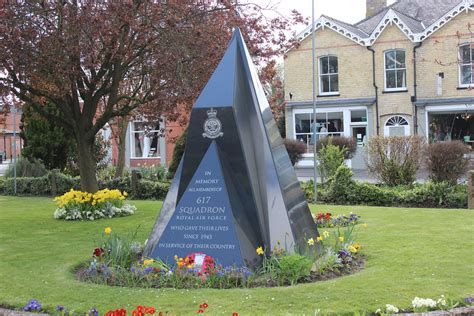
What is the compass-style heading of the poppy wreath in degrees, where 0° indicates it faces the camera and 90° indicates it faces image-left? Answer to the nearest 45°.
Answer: approximately 0°

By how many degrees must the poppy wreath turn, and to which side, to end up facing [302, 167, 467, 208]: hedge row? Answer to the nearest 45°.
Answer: approximately 135° to its left

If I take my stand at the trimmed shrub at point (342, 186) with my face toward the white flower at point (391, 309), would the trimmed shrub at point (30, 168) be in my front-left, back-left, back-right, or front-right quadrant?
back-right

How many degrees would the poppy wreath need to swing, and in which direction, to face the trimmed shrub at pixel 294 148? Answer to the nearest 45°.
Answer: approximately 180°

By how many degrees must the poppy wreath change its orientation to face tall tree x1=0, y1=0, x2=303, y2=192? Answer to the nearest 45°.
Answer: approximately 180°

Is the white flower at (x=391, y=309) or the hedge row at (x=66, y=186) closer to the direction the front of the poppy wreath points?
the white flower

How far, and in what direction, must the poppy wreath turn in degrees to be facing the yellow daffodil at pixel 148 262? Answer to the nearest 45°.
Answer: approximately 90° to its right

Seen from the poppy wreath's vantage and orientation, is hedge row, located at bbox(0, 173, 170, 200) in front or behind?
behind

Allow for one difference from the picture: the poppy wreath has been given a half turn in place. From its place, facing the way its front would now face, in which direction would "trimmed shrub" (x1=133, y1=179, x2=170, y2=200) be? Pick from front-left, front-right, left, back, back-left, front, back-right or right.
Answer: front

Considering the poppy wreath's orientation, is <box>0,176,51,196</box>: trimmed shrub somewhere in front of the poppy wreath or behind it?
behind

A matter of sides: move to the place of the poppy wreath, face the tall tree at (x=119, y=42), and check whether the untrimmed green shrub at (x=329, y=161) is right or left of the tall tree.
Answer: right
